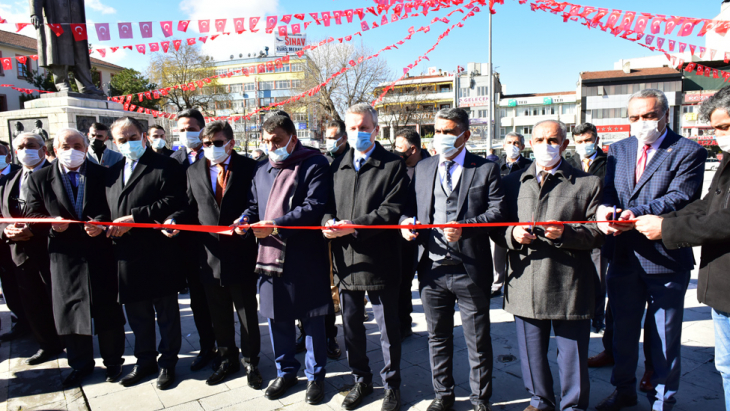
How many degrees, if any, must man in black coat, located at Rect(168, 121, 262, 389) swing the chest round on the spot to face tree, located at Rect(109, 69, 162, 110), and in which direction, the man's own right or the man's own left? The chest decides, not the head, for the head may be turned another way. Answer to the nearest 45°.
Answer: approximately 180°

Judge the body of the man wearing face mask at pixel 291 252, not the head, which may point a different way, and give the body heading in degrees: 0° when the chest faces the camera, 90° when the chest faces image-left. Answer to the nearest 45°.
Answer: approximately 45°

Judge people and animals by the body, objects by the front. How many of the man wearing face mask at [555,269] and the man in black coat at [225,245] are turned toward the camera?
2

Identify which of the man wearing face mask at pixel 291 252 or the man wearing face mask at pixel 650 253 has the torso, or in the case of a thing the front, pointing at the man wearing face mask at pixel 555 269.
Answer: the man wearing face mask at pixel 650 253

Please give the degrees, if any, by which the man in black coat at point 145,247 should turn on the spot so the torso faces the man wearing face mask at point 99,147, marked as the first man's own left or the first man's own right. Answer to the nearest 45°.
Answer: approximately 135° to the first man's own right

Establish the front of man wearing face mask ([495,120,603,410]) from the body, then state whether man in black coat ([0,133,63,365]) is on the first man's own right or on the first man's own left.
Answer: on the first man's own right

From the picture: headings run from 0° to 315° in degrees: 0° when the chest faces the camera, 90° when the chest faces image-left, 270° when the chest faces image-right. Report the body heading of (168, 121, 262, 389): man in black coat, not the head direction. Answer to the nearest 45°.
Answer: approximately 0°

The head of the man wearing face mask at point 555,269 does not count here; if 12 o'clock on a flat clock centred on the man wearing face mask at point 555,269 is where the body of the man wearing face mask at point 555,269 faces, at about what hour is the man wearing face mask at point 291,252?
the man wearing face mask at point 291,252 is roughly at 3 o'clock from the man wearing face mask at point 555,269.

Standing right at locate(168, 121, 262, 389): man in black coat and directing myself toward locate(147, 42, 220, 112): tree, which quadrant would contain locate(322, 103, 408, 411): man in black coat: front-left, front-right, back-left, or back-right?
back-right

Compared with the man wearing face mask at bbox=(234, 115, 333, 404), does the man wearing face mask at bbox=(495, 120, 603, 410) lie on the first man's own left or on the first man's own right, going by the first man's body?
on the first man's own left
